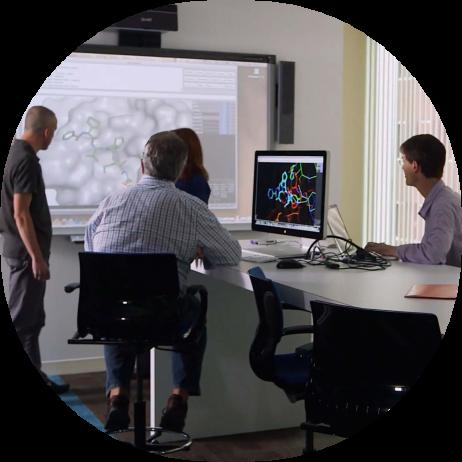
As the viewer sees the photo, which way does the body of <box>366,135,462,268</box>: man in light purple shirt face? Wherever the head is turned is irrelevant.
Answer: to the viewer's left

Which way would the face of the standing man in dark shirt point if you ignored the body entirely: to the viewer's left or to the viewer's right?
to the viewer's right

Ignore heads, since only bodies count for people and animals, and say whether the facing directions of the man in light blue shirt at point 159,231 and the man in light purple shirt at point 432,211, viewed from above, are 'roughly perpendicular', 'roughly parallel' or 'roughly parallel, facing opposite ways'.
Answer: roughly perpendicular

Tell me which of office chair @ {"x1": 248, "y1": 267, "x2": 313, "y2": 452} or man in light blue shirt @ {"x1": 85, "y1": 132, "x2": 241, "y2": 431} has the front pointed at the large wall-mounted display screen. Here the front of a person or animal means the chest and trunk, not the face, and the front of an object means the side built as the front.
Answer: the man in light blue shirt

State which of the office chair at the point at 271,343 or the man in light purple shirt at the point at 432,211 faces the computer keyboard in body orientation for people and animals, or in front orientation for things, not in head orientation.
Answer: the man in light purple shirt

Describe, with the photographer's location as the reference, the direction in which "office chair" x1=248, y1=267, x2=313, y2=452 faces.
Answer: facing to the right of the viewer

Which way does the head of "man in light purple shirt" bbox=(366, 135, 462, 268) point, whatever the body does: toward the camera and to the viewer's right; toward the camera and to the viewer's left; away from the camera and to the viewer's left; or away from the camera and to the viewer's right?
away from the camera and to the viewer's left

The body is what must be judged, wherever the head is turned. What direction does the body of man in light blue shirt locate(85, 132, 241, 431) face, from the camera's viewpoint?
away from the camera
